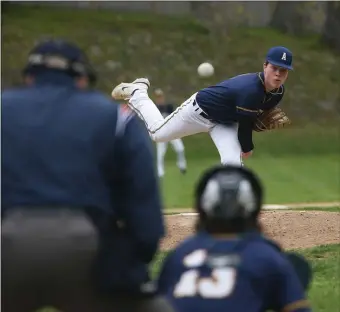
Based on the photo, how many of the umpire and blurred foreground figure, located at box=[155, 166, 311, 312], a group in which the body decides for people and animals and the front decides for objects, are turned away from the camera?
2

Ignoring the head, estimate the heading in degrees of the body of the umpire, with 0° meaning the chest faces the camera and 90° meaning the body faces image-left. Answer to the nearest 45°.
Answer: approximately 180°

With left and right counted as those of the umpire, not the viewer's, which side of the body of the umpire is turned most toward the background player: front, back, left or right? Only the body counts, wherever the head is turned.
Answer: front

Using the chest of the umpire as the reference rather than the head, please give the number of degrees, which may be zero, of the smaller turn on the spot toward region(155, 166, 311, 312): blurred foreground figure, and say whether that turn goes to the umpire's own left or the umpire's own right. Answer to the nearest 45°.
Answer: approximately 90° to the umpire's own right

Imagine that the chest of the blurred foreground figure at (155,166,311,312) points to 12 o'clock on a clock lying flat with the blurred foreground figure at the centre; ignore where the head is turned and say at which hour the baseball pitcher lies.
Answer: The baseball pitcher is roughly at 12 o'clock from the blurred foreground figure.

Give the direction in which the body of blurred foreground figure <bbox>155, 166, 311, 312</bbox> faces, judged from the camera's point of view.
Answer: away from the camera

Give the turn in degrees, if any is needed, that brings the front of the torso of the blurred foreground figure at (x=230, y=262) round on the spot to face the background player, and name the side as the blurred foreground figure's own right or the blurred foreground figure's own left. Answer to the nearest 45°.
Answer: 0° — they already face them
